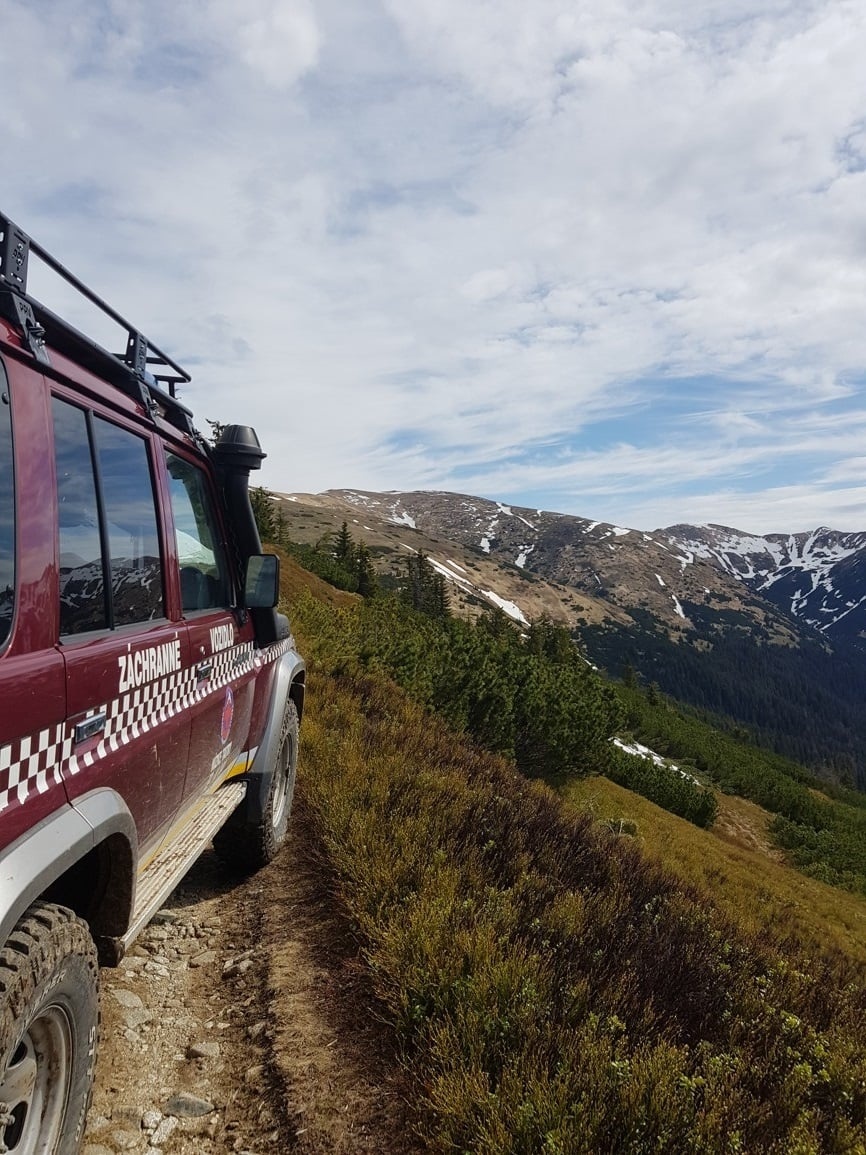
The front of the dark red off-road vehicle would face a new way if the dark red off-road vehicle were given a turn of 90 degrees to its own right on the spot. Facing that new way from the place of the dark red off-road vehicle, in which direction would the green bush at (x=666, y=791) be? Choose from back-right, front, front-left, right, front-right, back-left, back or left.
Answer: left

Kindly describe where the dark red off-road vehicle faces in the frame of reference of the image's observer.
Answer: facing away from the viewer and to the right of the viewer

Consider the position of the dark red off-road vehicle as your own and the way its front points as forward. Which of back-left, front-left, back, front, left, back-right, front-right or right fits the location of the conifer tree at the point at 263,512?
front-left
